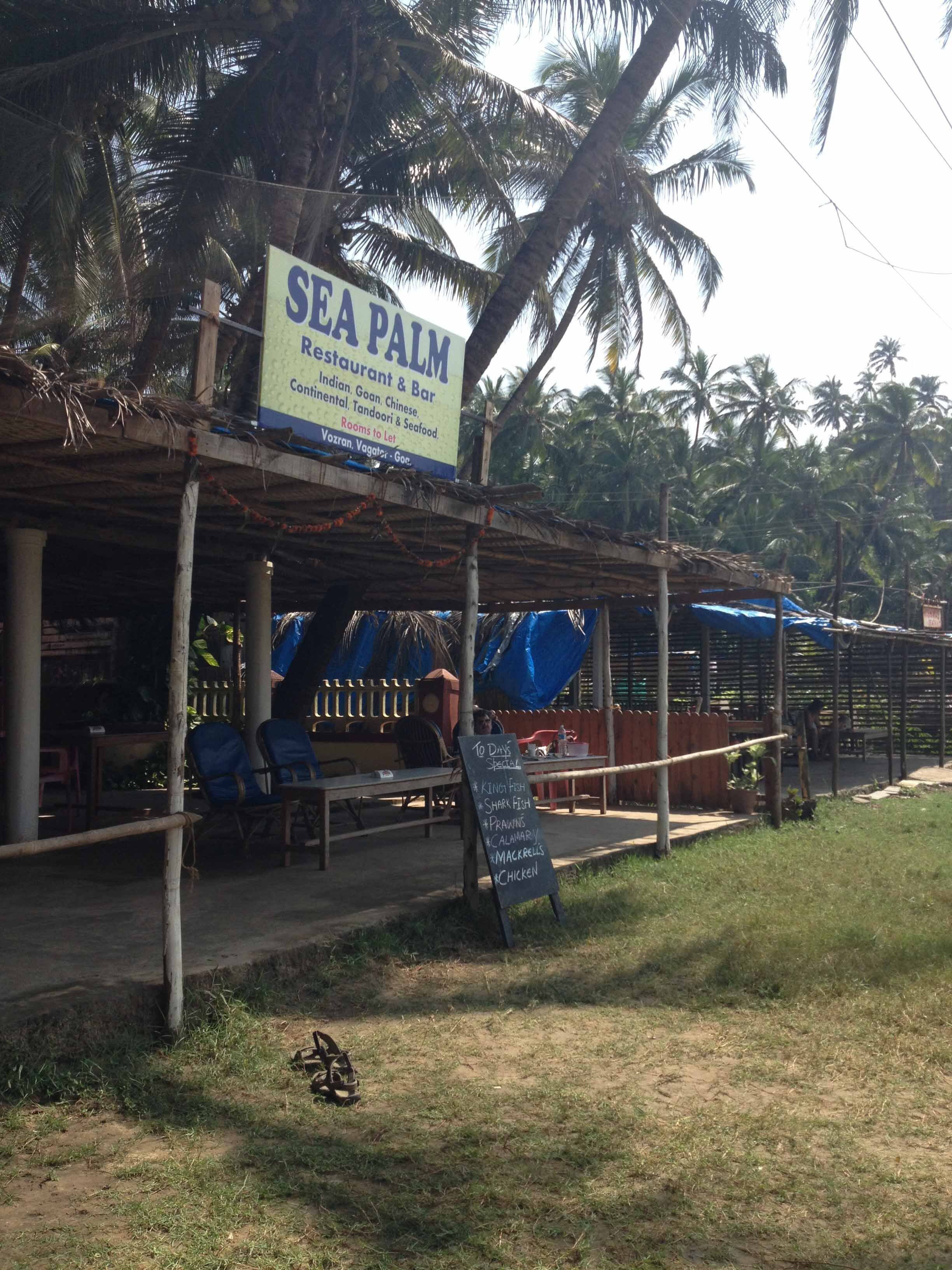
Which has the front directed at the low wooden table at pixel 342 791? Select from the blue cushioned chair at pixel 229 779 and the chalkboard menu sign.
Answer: the blue cushioned chair

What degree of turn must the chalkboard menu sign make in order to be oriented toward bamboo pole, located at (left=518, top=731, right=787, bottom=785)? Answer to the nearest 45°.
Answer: approximately 90° to its left

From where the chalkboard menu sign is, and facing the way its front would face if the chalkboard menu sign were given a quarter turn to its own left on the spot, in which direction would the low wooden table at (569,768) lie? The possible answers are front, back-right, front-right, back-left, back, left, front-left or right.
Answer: front-left

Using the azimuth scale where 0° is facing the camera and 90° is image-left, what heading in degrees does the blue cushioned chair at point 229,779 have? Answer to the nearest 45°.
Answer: approximately 315°

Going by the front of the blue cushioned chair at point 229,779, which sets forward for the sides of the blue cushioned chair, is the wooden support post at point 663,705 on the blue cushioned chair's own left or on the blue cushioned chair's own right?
on the blue cushioned chair's own left

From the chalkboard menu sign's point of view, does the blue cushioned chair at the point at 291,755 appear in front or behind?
behind

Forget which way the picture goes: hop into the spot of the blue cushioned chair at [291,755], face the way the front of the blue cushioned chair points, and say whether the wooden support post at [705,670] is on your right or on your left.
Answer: on your left

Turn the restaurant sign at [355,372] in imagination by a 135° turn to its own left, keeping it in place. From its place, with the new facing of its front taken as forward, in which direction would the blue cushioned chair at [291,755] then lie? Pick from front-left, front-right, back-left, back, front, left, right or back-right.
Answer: front

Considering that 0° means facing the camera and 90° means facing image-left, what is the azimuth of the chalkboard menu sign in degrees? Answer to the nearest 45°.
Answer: approximately 315°

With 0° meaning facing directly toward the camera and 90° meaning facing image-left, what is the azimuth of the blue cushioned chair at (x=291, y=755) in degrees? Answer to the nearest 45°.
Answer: approximately 315°

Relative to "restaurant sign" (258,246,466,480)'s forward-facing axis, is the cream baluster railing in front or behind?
behind

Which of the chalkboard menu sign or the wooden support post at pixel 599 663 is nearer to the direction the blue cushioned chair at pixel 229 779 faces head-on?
the chalkboard menu sign

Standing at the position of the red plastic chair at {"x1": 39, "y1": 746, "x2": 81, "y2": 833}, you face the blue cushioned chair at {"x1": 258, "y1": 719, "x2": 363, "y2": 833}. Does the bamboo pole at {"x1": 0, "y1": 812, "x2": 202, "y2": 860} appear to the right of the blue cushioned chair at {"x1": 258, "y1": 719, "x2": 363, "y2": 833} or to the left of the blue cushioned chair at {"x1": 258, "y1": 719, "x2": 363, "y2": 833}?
right

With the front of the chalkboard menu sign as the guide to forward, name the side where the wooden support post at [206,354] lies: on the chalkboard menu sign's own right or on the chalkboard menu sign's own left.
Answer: on the chalkboard menu sign's own right
